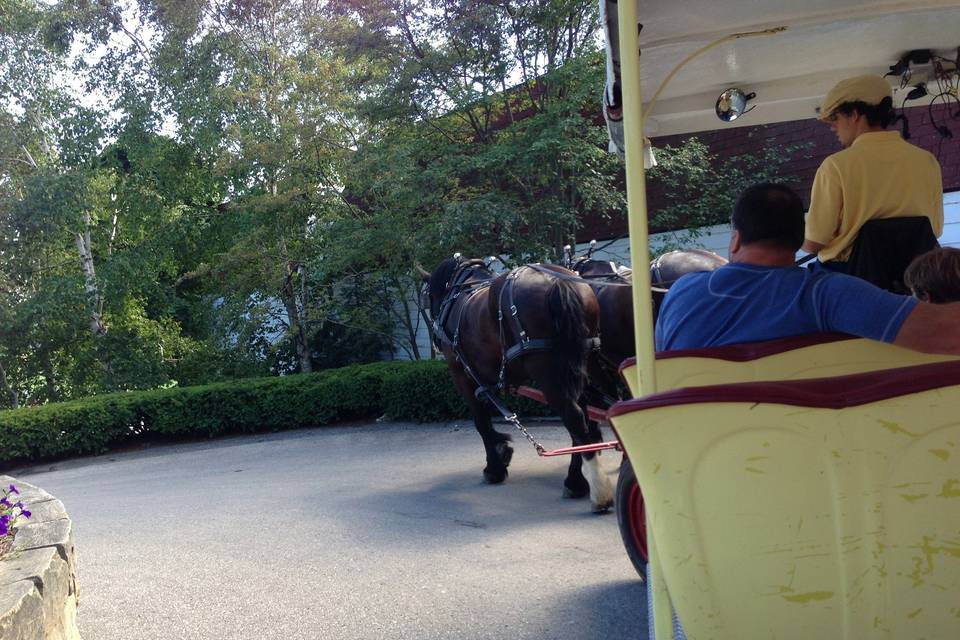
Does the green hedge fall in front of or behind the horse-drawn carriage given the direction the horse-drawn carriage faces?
in front

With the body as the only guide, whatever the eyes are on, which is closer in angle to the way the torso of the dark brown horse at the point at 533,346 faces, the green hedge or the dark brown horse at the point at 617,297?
the green hedge

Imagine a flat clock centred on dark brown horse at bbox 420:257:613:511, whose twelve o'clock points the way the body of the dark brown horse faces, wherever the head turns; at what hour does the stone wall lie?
The stone wall is roughly at 9 o'clock from the dark brown horse.

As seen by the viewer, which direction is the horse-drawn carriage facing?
away from the camera

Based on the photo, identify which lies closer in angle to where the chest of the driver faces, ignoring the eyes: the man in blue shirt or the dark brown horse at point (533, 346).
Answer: the dark brown horse

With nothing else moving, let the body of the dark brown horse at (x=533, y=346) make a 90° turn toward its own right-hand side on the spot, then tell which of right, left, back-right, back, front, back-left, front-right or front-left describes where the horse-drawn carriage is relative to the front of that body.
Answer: back-right

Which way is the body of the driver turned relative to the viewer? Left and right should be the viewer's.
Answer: facing away from the viewer and to the left of the viewer

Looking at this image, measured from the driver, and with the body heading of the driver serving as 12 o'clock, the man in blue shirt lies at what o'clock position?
The man in blue shirt is roughly at 8 o'clock from the driver.

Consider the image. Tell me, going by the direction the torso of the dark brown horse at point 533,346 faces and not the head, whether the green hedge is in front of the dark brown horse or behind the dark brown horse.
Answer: in front

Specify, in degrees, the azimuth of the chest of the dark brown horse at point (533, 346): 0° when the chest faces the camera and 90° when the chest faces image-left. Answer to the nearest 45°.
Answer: approximately 135°

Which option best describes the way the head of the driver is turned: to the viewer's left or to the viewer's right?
to the viewer's left

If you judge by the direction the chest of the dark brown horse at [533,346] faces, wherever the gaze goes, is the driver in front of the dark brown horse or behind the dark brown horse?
behind
